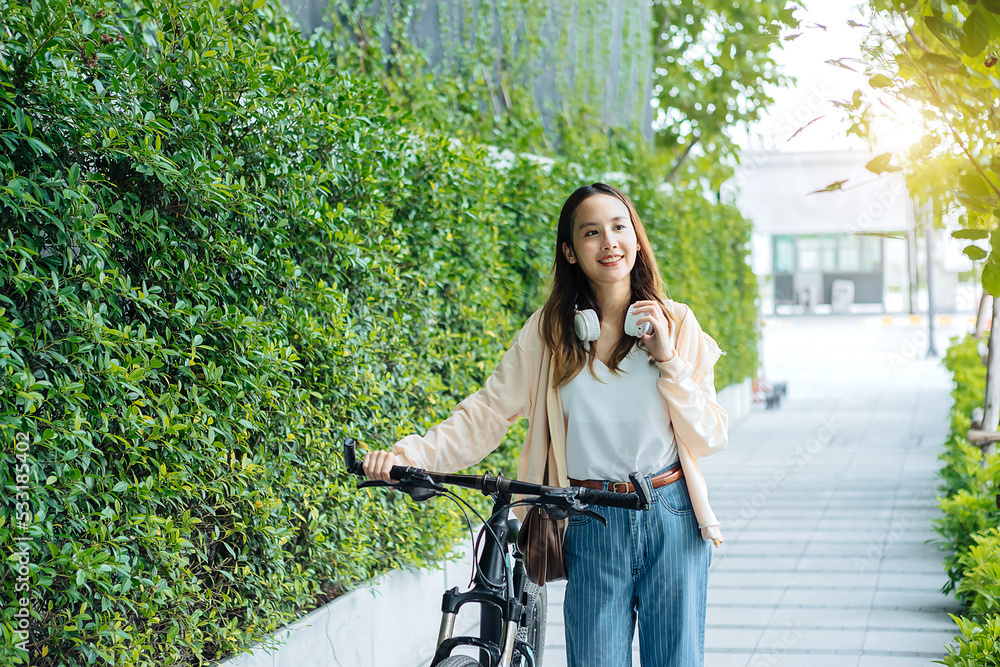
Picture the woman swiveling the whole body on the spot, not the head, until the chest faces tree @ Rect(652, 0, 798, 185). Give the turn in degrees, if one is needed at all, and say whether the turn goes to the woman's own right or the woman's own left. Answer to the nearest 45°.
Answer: approximately 180°

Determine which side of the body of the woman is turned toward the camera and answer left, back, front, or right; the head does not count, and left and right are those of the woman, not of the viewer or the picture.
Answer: front

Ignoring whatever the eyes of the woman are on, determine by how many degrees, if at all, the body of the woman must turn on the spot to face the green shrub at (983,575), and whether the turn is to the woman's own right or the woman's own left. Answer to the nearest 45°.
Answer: approximately 135° to the woman's own left

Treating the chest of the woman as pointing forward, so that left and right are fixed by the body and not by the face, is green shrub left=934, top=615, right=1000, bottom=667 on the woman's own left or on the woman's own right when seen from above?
on the woman's own left
